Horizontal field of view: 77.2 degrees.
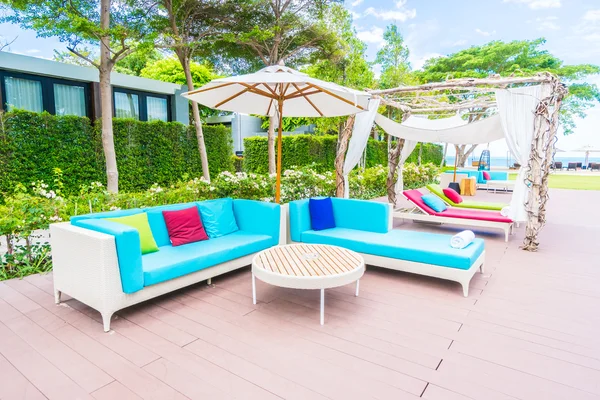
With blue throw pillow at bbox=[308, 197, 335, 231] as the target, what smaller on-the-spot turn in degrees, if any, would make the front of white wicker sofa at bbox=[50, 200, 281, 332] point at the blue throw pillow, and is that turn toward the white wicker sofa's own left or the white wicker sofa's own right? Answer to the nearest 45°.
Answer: approximately 90° to the white wicker sofa's own left

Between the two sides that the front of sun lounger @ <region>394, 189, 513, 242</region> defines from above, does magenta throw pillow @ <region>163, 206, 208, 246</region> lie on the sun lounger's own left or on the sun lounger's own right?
on the sun lounger's own right

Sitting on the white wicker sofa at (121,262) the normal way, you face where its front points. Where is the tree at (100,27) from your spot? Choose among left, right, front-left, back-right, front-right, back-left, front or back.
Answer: back-left

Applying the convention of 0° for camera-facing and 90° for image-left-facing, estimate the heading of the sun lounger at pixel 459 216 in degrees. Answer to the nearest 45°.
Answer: approximately 270°

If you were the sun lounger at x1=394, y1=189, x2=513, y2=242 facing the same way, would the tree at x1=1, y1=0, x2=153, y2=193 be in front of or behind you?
behind

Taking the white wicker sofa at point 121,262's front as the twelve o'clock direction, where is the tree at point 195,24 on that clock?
The tree is roughly at 8 o'clock from the white wicker sofa.

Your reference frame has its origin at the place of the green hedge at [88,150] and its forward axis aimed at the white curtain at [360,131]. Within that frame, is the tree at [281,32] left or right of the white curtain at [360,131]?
left

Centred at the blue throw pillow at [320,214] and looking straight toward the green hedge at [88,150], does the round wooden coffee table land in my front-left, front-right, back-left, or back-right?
back-left

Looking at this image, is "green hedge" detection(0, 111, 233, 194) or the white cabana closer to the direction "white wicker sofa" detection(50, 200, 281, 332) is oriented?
the white cabana

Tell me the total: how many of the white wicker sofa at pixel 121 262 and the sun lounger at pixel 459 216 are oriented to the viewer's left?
0

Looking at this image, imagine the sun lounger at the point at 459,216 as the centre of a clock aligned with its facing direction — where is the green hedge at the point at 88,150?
The green hedge is roughly at 6 o'clock from the sun lounger.

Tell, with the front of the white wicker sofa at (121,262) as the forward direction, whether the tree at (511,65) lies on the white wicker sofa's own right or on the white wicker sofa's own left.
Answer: on the white wicker sofa's own left
